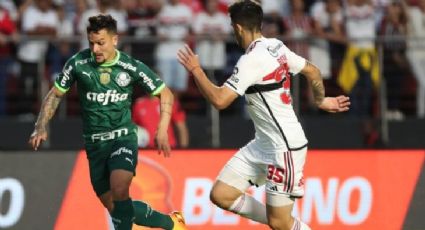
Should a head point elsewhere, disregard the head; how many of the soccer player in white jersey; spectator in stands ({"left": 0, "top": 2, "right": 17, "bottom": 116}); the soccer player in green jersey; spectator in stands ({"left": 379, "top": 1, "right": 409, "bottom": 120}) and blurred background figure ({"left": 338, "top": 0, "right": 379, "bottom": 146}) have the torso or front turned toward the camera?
4

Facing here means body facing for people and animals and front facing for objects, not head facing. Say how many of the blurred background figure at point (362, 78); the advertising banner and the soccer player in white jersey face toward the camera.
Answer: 2

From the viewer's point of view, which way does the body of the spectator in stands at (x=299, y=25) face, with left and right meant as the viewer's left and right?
facing the viewer

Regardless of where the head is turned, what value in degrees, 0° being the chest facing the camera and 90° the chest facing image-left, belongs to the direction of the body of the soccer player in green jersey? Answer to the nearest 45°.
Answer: approximately 0°

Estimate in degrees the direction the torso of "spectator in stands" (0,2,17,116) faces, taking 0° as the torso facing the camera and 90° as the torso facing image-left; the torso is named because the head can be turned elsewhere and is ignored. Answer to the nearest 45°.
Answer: approximately 0°

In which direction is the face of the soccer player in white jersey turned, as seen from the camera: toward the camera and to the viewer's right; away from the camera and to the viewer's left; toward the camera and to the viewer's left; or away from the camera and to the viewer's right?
away from the camera and to the viewer's left

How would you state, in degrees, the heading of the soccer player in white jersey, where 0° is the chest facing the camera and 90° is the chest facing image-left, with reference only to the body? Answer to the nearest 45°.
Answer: approximately 135°

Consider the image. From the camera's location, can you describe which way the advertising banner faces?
facing the viewer

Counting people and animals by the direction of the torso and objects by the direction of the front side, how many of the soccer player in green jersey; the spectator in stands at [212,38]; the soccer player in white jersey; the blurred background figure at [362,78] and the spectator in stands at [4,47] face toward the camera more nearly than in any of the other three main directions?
4

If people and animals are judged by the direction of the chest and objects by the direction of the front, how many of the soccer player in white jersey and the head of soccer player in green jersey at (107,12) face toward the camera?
1
